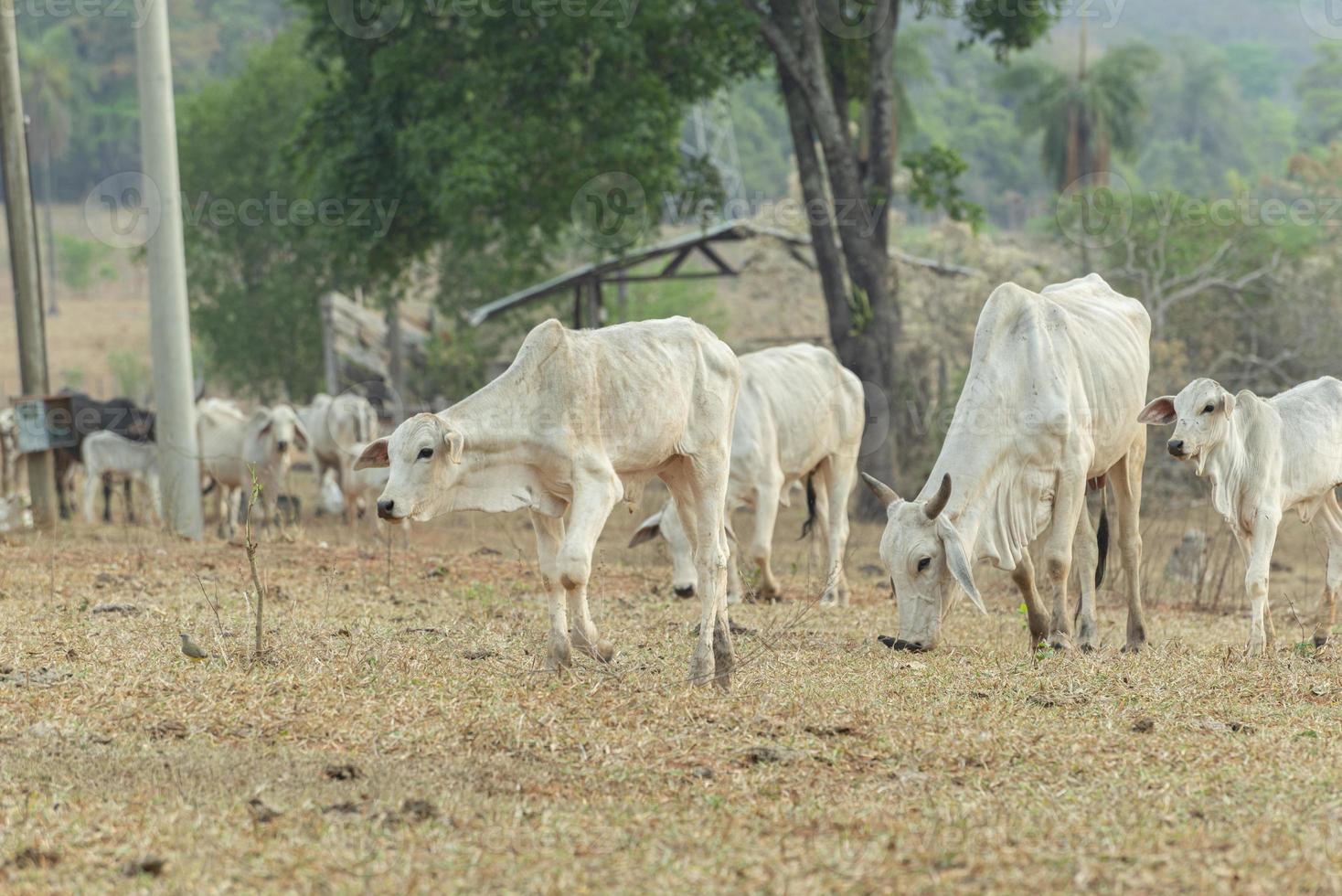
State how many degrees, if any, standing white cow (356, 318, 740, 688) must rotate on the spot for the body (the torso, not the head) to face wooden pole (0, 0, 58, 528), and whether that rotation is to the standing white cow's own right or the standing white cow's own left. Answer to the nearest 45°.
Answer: approximately 45° to the standing white cow's own right

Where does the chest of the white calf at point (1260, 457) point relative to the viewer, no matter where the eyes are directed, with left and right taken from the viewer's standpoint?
facing the viewer and to the left of the viewer

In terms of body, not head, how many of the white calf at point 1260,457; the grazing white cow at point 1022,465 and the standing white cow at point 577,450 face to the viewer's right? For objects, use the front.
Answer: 0

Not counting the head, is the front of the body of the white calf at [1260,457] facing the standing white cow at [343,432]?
no

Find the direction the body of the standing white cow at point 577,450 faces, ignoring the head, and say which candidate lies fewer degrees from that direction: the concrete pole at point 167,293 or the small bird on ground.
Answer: the small bird on ground

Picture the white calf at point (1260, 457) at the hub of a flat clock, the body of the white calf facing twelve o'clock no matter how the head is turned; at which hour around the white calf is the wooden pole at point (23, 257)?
The wooden pole is roughly at 2 o'clock from the white calf.

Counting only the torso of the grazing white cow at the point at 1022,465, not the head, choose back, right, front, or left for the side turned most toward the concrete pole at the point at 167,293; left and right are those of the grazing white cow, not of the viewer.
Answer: right

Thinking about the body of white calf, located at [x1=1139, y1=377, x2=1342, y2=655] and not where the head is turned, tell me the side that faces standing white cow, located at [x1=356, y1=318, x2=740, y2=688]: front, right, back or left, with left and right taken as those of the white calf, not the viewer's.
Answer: front

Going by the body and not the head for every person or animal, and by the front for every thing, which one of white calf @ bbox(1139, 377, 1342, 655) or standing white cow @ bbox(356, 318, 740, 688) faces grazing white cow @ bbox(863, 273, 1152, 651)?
the white calf

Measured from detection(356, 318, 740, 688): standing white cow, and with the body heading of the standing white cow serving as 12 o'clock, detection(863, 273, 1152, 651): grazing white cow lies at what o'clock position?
The grazing white cow is roughly at 5 o'clock from the standing white cow.

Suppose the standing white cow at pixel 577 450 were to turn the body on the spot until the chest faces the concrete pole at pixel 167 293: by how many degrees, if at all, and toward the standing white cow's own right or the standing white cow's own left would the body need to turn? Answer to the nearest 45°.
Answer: approximately 45° to the standing white cow's own right

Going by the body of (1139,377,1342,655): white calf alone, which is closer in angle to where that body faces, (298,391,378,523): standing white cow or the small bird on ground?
the small bird on ground

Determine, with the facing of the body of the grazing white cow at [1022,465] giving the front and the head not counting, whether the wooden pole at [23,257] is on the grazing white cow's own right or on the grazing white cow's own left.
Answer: on the grazing white cow's own right

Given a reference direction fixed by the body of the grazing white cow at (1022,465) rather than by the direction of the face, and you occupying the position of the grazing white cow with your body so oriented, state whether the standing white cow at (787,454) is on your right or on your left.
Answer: on your right

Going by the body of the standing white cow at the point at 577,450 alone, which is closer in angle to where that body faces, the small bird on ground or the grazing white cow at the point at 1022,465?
the small bird on ground

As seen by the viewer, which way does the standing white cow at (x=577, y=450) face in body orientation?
to the viewer's left

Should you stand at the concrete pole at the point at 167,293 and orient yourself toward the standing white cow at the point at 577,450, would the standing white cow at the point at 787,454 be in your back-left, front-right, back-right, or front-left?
front-left

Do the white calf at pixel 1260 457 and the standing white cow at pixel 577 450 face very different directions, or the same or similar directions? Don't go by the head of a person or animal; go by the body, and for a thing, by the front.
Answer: same or similar directions

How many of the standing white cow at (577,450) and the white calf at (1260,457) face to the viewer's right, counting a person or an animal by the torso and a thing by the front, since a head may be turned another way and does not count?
0
